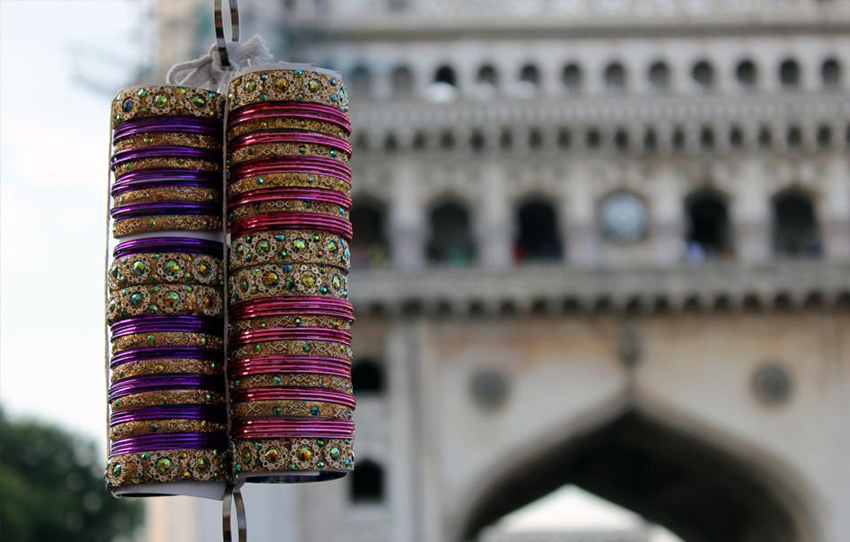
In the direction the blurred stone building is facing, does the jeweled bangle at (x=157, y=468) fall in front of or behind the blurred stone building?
in front

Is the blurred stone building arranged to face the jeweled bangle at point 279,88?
yes

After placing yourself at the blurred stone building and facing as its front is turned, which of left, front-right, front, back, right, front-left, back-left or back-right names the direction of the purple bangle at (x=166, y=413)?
front

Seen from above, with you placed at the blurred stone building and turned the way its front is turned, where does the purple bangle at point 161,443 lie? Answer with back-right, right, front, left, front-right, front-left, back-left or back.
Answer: front

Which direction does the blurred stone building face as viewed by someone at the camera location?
facing the viewer

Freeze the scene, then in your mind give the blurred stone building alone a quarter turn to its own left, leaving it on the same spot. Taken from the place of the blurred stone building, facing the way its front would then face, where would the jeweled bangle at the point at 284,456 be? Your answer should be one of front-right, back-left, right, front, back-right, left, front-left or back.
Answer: right

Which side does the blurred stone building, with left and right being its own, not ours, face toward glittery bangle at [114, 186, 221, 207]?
front

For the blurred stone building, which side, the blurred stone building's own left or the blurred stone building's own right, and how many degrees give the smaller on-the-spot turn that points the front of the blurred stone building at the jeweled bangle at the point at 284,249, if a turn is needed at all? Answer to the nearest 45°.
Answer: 0° — it already faces it

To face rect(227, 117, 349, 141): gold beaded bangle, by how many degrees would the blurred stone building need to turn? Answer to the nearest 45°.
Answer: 0° — it already faces it

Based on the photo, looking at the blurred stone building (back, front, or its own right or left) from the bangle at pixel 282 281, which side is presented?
front

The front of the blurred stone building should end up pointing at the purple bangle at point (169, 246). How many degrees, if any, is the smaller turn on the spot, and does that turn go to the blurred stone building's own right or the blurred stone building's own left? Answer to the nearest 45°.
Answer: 0° — it already faces it

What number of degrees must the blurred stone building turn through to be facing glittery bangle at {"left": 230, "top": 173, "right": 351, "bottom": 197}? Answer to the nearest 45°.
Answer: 0° — it already faces it

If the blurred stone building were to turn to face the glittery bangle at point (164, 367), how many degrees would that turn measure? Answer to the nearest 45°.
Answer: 0° — it already faces it

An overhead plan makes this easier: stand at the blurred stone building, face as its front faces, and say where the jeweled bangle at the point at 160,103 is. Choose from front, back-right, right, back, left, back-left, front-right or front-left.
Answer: front

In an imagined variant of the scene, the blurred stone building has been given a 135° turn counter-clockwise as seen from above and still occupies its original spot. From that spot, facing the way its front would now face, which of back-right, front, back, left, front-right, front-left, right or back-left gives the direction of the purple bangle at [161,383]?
back-right

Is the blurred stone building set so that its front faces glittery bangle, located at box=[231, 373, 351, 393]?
yes

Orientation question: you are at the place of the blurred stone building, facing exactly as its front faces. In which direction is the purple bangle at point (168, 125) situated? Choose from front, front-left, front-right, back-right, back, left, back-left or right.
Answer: front

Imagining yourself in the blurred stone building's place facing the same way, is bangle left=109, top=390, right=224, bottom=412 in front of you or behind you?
in front
